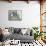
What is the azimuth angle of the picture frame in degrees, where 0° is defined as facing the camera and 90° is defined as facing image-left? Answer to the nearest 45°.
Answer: approximately 0°

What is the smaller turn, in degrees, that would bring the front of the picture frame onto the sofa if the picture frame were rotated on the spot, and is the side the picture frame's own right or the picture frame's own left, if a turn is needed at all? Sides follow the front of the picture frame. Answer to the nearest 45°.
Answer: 0° — it already faces it
